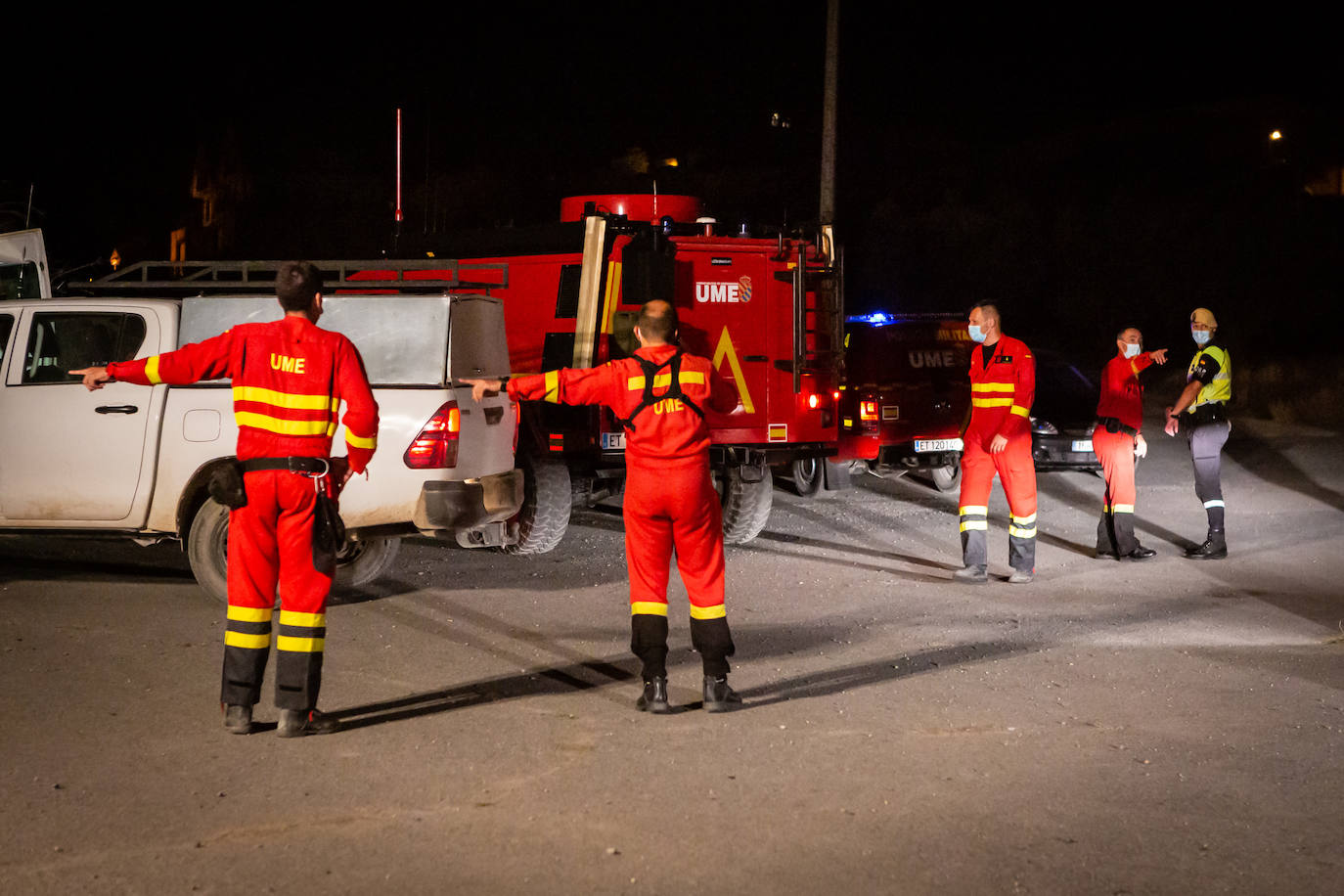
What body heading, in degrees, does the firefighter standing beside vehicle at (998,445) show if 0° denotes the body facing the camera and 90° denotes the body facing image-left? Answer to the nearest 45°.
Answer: approximately 45°

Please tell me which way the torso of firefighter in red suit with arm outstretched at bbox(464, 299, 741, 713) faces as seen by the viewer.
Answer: away from the camera

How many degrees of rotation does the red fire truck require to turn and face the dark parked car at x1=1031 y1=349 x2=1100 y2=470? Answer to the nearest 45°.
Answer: approximately 90° to its right

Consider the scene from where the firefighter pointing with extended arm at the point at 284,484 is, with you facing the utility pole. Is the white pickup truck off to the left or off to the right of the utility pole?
left

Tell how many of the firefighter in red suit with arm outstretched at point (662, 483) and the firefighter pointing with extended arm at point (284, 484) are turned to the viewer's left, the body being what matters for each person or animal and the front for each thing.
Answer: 0

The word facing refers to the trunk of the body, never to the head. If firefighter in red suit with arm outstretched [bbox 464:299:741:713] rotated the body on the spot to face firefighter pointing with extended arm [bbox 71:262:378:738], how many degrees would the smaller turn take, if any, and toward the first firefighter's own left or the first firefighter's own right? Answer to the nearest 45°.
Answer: approximately 90° to the first firefighter's own left

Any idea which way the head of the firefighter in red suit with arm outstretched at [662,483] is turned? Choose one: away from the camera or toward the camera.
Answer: away from the camera

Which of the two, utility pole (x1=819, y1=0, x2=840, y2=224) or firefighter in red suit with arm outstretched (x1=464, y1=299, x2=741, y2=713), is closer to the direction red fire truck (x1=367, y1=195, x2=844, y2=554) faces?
the utility pole

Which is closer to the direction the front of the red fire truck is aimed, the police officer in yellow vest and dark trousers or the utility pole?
the utility pole

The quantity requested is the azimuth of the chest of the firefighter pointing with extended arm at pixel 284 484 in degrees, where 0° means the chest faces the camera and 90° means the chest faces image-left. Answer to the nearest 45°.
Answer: approximately 180°

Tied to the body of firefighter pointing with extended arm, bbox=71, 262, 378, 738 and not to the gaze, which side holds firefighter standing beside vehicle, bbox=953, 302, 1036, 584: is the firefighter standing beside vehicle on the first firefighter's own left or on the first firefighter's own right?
on the first firefighter's own right

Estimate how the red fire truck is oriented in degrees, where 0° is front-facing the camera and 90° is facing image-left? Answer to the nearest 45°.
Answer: approximately 135°

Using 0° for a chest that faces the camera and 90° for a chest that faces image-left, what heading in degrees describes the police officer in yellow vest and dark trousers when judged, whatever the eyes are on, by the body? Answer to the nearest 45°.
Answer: approximately 90°

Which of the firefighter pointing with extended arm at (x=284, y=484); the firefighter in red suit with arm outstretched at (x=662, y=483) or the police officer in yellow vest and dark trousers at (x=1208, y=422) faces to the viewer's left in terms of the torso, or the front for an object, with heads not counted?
the police officer in yellow vest and dark trousers

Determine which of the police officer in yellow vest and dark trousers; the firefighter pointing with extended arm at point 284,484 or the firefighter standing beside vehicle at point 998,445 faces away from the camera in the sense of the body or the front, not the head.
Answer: the firefighter pointing with extended arm
